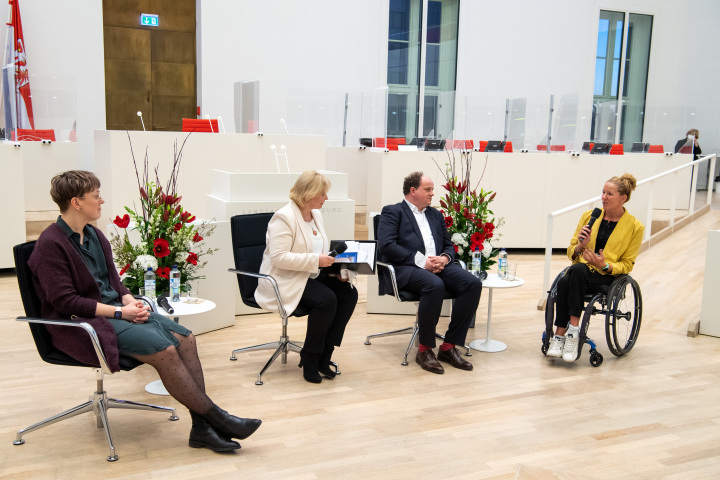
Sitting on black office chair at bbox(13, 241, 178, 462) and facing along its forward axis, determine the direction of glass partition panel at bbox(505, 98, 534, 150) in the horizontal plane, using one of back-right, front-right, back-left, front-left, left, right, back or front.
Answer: front-left

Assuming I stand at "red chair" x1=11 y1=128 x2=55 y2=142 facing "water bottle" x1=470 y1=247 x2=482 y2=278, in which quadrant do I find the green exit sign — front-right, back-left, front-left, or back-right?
back-left

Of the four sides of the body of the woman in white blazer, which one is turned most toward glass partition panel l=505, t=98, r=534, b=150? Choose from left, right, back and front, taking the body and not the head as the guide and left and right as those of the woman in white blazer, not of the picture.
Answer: left

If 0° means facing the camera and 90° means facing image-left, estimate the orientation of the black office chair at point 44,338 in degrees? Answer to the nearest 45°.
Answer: approximately 270°

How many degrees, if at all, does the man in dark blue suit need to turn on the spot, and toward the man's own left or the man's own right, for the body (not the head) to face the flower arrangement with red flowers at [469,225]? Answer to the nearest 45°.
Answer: approximately 90° to the man's own left

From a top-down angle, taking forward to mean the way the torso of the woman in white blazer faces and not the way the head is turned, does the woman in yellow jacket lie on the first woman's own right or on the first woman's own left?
on the first woman's own left

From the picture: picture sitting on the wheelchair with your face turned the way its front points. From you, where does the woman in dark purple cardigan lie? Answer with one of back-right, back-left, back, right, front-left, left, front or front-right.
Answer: front

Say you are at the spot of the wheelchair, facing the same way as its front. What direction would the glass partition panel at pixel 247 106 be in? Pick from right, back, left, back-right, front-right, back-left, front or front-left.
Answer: right

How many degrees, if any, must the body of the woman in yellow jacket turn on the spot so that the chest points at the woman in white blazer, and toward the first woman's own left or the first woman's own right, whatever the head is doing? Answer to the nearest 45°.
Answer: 0° — they already face them

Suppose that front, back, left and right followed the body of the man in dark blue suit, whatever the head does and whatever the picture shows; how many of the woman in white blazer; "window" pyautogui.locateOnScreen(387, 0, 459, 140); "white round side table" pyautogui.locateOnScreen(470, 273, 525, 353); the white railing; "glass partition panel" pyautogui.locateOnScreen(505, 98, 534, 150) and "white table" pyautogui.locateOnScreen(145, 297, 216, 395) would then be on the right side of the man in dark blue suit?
2

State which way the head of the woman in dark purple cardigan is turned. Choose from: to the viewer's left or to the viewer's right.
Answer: to the viewer's right

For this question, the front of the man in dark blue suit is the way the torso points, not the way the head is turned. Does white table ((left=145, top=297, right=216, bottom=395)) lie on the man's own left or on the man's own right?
on the man's own right

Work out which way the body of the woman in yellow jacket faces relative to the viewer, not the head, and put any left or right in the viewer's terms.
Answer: facing the viewer and to the left of the viewer
